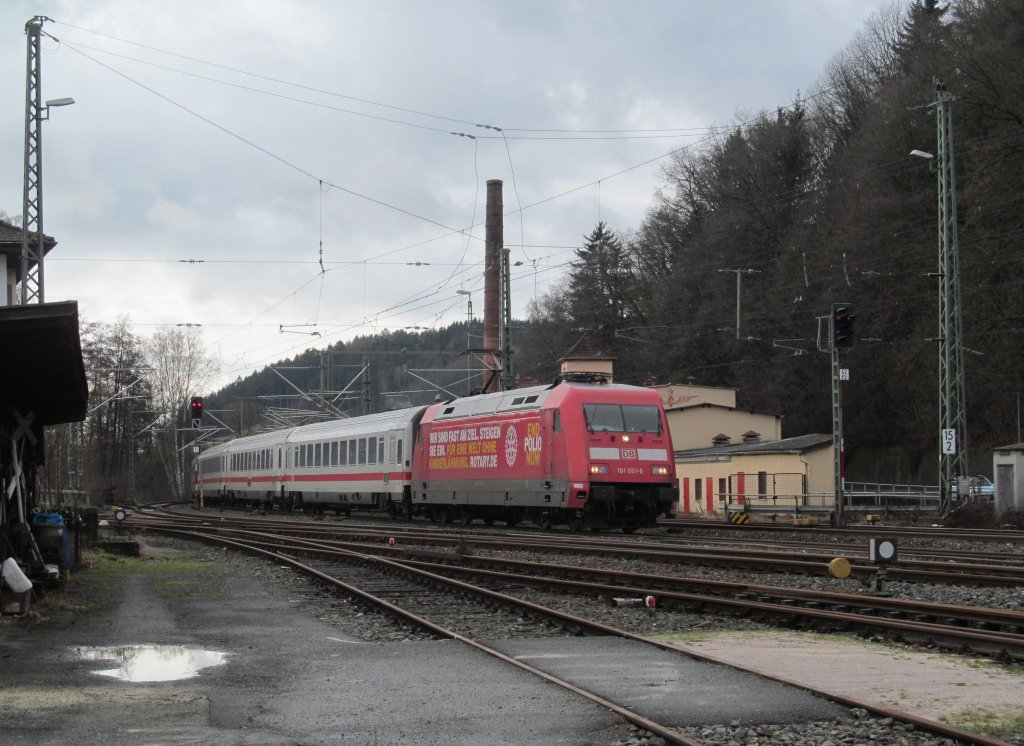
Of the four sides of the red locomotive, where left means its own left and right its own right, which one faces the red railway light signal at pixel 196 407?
back

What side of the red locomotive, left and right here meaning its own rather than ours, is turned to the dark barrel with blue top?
right

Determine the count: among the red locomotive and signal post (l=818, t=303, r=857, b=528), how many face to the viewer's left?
0

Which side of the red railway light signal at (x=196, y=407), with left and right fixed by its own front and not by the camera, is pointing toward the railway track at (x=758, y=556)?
front

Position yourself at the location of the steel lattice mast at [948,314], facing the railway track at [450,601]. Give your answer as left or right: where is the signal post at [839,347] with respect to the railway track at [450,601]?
right

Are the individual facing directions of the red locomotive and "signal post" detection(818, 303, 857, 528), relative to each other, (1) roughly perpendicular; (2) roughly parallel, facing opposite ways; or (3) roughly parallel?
roughly parallel

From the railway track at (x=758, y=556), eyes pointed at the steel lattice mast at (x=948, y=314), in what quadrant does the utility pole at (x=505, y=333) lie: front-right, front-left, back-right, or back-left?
front-left

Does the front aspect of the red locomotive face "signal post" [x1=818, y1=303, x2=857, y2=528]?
no

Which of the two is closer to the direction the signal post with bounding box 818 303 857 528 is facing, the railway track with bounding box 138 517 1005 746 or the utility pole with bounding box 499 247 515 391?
the railway track

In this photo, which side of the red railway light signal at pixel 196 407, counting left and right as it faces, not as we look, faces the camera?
front

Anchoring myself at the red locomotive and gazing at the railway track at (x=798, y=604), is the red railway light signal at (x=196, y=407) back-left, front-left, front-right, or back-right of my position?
back-right

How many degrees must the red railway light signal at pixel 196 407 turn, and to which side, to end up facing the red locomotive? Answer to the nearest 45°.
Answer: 0° — it already faces it

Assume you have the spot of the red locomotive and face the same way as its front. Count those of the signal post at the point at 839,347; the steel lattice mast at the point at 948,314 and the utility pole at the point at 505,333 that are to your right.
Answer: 0

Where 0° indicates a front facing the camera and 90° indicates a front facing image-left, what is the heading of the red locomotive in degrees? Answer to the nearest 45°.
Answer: approximately 315°

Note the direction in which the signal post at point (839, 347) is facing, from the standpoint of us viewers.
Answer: facing the viewer and to the right of the viewer

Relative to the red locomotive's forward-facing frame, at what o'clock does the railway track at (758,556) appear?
The railway track is roughly at 1 o'clock from the red locomotive.
